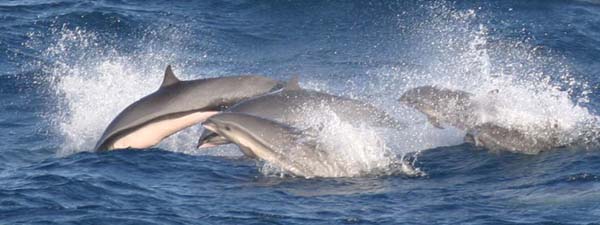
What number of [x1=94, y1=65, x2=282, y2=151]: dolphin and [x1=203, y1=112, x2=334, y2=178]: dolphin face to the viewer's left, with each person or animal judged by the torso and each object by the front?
2

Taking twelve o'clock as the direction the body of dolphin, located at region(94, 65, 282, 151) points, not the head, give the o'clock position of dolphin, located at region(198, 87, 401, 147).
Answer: dolphin, located at region(198, 87, 401, 147) is roughly at 7 o'clock from dolphin, located at region(94, 65, 282, 151).

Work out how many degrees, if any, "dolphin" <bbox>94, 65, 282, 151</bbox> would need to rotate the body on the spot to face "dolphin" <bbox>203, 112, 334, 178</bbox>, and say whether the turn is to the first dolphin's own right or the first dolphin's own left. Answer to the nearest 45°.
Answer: approximately 135° to the first dolphin's own left

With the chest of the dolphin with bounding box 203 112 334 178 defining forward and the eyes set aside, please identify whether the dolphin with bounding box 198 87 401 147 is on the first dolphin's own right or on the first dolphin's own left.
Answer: on the first dolphin's own right

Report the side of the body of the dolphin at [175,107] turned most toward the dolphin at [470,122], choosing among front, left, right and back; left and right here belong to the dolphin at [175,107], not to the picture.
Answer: back

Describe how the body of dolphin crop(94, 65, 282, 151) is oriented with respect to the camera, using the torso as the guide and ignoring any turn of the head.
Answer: to the viewer's left

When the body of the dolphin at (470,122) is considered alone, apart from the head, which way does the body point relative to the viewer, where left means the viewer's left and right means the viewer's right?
facing to the left of the viewer

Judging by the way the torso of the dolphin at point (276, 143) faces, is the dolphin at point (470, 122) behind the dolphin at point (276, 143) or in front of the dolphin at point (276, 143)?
behind

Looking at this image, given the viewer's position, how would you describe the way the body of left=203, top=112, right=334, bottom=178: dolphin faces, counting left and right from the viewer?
facing to the left of the viewer
